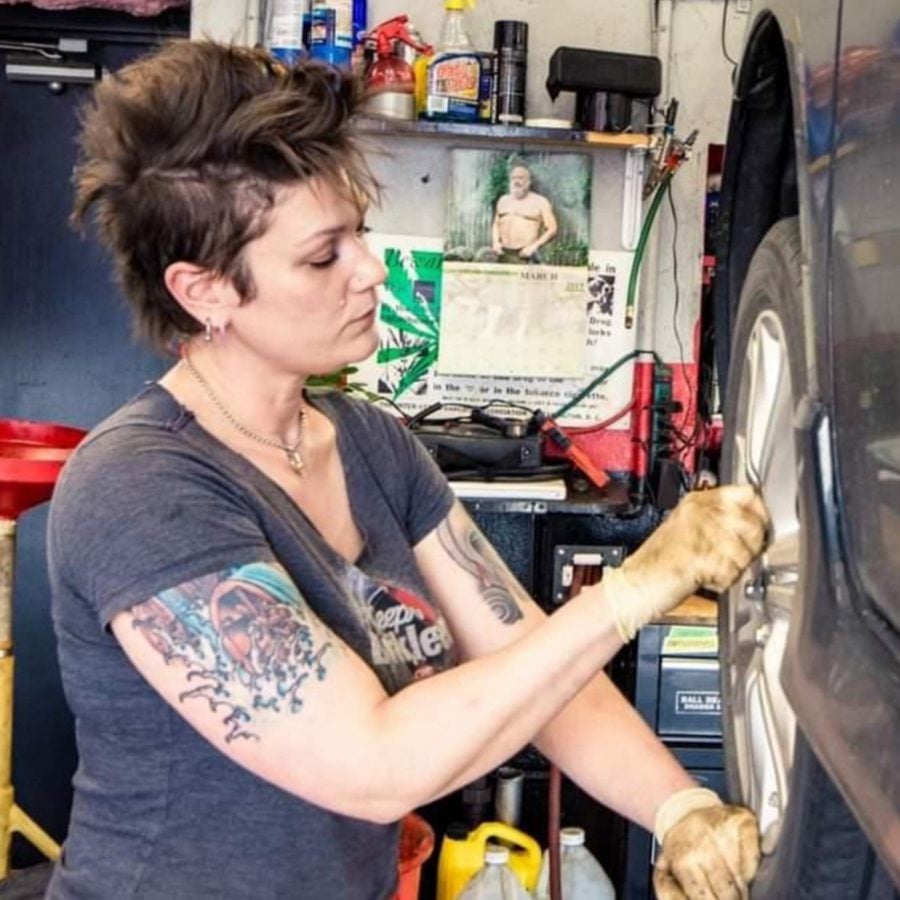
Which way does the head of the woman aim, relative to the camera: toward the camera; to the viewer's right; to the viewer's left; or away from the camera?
to the viewer's right

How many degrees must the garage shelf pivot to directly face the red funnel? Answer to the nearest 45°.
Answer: approximately 45° to its right

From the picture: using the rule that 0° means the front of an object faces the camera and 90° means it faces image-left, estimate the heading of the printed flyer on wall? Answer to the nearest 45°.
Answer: approximately 0°

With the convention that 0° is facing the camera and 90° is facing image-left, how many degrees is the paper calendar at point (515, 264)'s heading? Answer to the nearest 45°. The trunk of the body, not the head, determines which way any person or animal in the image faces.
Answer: approximately 0°

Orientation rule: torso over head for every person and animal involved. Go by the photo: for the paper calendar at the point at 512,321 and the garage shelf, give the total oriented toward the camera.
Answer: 2
